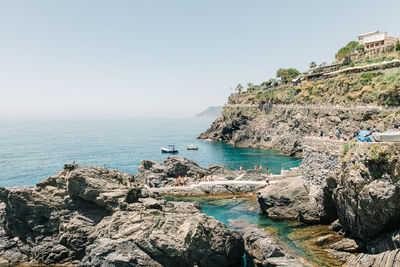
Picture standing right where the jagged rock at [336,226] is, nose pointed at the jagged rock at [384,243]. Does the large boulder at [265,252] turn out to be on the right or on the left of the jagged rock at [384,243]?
right
